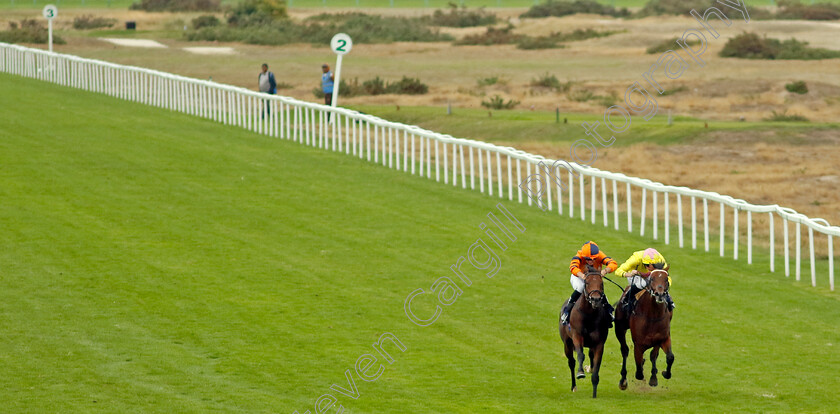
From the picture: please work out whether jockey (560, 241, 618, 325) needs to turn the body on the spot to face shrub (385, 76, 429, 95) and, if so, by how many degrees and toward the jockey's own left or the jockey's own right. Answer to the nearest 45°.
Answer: approximately 180°

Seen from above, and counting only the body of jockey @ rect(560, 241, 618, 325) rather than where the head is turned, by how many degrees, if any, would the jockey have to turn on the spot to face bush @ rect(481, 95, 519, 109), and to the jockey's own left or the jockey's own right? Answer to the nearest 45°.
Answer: approximately 180°

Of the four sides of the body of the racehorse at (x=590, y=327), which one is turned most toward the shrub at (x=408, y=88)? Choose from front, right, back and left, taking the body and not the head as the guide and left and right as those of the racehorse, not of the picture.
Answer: back

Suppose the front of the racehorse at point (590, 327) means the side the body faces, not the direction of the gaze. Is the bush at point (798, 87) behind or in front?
behind

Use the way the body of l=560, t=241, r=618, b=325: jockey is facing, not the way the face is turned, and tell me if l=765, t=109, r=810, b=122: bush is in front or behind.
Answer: behind

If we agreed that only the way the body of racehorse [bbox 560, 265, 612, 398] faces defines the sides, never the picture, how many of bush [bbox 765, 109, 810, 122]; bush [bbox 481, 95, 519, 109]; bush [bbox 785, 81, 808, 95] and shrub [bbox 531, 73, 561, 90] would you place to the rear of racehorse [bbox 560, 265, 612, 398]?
4

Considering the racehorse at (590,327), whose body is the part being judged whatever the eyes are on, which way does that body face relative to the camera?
toward the camera

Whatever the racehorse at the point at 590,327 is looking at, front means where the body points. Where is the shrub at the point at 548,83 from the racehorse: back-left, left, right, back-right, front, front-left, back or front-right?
back

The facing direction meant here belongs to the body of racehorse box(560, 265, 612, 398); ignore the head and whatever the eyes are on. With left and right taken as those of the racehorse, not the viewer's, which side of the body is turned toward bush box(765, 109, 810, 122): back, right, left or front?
back

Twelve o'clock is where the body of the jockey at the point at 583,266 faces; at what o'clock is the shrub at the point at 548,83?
The shrub is roughly at 6 o'clock from the jockey.
